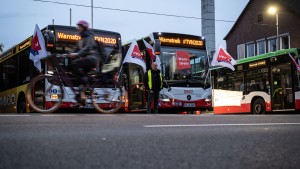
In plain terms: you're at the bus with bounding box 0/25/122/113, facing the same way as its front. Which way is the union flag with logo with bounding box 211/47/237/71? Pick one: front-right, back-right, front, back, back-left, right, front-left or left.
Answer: front-left

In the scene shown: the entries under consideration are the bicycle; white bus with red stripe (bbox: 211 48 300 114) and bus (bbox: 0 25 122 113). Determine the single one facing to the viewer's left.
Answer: the bicycle

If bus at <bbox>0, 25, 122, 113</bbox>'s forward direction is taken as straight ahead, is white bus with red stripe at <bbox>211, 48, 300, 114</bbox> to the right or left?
on its left

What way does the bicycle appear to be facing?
to the viewer's left

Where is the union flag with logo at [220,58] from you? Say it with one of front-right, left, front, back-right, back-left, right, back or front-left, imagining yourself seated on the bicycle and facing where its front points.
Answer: back-right

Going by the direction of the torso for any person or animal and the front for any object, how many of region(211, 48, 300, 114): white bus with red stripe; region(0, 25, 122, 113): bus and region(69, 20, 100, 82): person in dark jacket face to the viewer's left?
1

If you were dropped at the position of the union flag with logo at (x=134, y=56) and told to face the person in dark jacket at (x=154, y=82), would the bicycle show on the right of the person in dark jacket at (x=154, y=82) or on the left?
right

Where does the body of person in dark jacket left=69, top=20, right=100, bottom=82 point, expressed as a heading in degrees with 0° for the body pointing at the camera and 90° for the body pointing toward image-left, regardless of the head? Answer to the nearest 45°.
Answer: approximately 90°

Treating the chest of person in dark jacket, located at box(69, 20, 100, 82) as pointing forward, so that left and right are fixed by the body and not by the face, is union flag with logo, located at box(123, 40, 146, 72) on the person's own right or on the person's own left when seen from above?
on the person's own right

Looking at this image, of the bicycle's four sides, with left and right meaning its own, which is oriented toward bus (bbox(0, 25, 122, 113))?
right

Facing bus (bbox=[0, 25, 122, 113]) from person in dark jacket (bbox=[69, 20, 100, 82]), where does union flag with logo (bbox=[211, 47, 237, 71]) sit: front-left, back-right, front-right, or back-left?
front-right

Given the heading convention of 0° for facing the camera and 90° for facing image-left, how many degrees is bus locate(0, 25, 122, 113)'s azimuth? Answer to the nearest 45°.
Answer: approximately 315°
